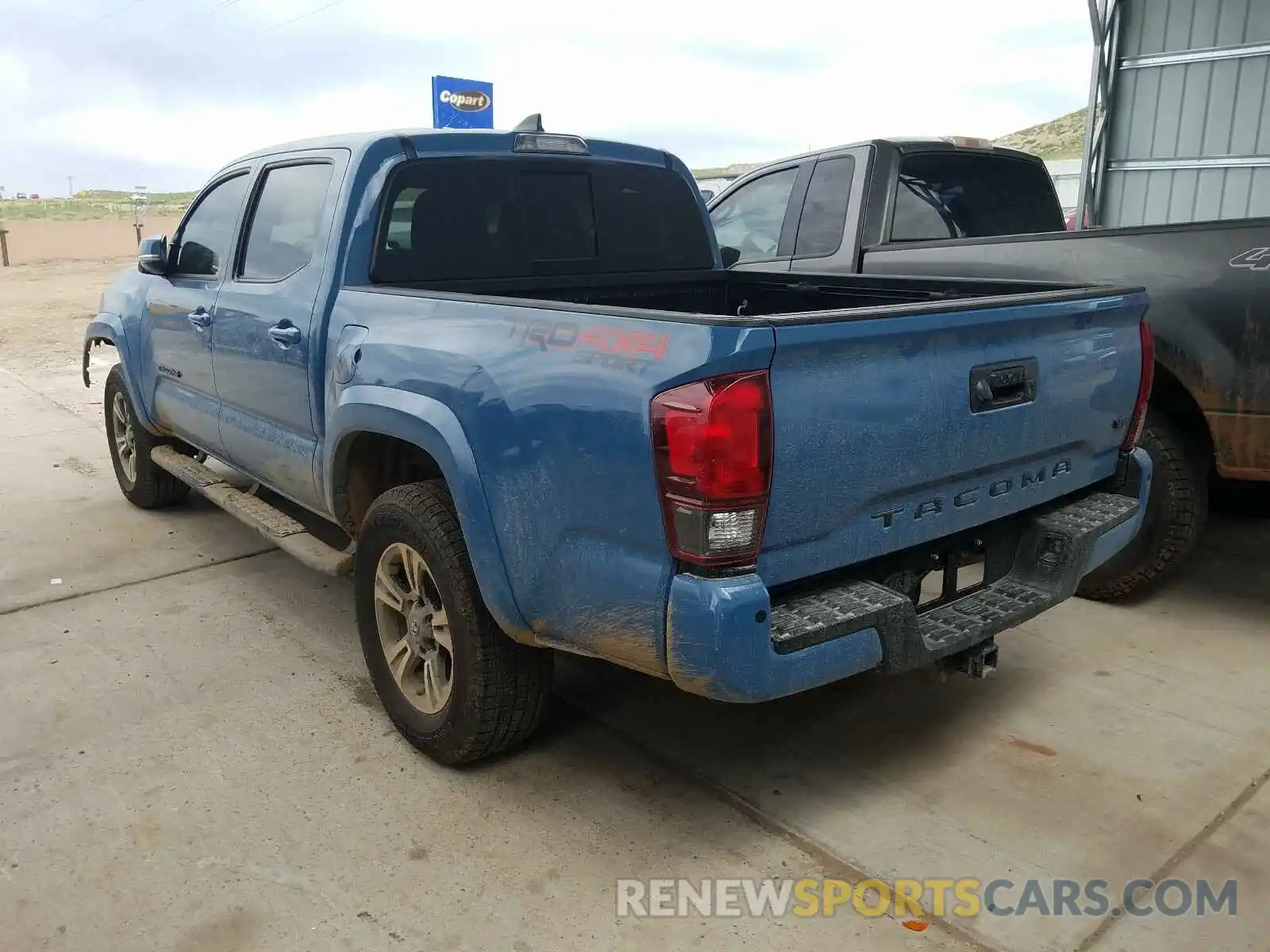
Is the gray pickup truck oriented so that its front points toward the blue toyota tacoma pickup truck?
no

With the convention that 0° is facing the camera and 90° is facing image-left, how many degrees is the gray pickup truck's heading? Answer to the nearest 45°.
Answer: approximately 135°

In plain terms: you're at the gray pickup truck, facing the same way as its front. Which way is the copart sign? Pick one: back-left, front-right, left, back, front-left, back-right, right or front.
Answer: front

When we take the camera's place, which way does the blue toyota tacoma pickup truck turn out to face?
facing away from the viewer and to the left of the viewer

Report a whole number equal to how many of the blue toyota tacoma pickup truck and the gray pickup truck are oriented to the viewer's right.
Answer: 0

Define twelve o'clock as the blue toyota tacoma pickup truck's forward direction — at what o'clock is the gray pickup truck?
The gray pickup truck is roughly at 3 o'clock from the blue toyota tacoma pickup truck.

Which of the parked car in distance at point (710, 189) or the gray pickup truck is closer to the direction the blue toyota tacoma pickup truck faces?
the parked car in distance

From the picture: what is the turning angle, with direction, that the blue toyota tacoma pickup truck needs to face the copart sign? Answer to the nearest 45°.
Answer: approximately 45° to its right

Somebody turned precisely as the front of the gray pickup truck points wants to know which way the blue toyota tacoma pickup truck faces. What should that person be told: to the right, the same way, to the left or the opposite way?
the same way
